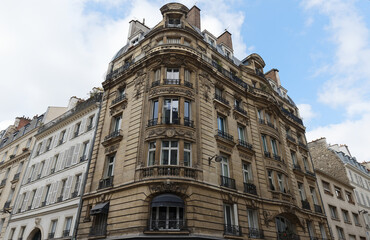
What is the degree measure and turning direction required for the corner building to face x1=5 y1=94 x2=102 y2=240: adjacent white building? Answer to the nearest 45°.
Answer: approximately 90° to its right

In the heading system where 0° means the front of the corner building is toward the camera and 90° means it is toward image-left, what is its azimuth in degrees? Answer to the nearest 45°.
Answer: approximately 0°

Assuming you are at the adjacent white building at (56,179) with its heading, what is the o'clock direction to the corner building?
The corner building is roughly at 9 o'clock from the adjacent white building.

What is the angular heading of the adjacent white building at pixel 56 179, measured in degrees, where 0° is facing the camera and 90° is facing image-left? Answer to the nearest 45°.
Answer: approximately 45°
